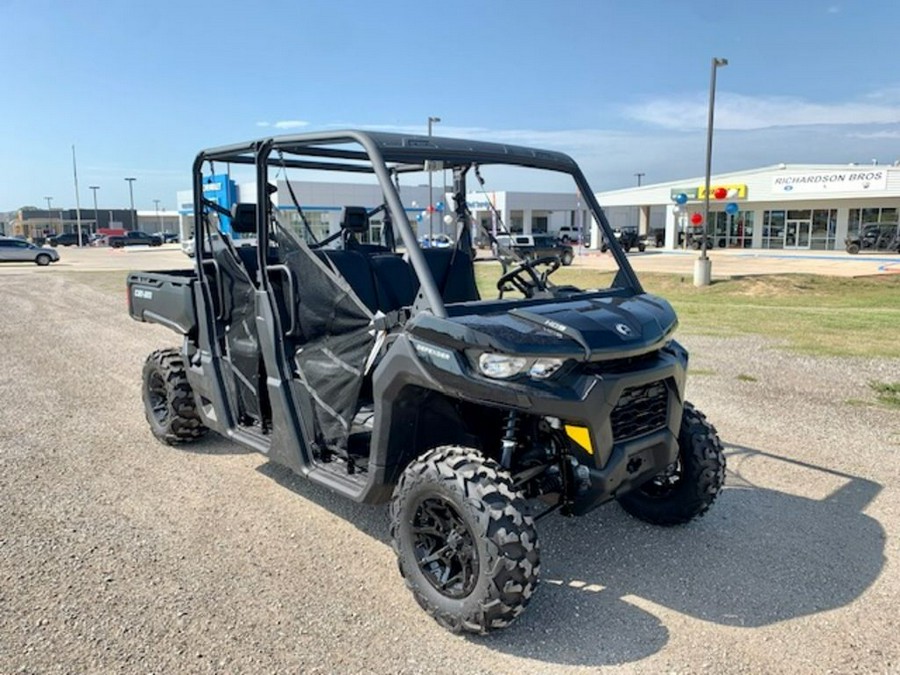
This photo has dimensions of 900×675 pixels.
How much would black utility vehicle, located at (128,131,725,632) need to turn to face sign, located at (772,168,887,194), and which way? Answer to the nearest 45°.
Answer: approximately 90° to its left

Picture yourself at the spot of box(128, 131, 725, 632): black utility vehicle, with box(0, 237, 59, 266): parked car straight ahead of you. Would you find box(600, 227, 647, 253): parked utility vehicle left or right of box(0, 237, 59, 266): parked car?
right

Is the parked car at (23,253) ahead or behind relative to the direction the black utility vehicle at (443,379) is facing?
behind

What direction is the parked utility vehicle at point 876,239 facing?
to the viewer's left

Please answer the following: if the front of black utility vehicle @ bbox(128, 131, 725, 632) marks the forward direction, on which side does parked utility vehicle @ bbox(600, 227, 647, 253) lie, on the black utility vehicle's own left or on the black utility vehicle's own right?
on the black utility vehicle's own left

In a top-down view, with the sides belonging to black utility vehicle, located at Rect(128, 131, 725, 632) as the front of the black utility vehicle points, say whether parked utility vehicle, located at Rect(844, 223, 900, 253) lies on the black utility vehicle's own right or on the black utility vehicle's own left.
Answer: on the black utility vehicle's own left
